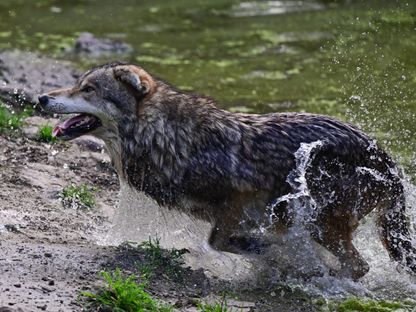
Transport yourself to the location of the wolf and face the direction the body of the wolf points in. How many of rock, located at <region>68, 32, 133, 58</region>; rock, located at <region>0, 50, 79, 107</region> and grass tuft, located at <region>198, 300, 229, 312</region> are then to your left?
1

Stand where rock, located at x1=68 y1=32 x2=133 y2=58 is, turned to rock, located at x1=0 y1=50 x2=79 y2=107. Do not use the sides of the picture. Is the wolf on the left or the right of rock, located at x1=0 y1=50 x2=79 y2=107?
left

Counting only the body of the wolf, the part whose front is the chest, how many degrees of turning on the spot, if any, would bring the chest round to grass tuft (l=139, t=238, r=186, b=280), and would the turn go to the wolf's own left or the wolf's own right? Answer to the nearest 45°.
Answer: approximately 45° to the wolf's own left

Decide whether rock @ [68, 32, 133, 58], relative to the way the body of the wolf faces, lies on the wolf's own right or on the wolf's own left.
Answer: on the wolf's own right

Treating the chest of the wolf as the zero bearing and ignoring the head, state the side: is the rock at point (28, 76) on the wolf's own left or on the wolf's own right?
on the wolf's own right

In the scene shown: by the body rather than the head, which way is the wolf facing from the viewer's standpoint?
to the viewer's left

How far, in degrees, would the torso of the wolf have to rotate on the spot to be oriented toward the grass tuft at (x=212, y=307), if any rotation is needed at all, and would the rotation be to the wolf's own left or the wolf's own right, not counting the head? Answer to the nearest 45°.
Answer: approximately 90° to the wolf's own left
